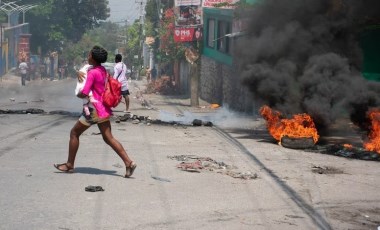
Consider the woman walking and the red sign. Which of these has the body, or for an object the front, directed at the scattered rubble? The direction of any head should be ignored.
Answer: the red sign

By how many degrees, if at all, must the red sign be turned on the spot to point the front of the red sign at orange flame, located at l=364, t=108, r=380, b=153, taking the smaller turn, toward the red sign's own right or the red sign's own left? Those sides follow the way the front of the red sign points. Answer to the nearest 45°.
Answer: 0° — it already faces it

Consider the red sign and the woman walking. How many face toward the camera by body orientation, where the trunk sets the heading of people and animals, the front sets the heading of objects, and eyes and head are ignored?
1

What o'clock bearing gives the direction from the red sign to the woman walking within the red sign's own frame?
The woman walking is roughly at 12 o'clock from the red sign.

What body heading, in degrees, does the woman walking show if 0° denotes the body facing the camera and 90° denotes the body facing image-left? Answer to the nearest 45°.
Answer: approximately 90°

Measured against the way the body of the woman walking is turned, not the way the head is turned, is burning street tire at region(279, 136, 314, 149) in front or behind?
behind

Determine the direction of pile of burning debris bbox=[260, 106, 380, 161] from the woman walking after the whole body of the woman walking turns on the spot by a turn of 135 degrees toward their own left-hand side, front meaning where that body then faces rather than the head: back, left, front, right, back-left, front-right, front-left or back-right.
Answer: left

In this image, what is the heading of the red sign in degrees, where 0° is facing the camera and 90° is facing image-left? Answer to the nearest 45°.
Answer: approximately 0°

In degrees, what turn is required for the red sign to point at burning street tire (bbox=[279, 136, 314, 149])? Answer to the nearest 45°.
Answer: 0° — it already faces it

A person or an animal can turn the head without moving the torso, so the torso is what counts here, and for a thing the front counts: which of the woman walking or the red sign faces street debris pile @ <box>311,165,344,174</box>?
the red sign

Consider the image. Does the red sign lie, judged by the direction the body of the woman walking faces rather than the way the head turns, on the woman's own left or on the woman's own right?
on the woman's own right

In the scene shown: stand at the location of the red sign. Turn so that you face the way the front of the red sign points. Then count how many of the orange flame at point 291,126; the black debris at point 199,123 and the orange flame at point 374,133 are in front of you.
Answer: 3

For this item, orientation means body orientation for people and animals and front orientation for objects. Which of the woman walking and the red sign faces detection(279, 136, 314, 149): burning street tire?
the red sign

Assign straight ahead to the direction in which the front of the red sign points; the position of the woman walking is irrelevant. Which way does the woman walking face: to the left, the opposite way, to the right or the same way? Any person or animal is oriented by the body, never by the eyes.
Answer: to the right
